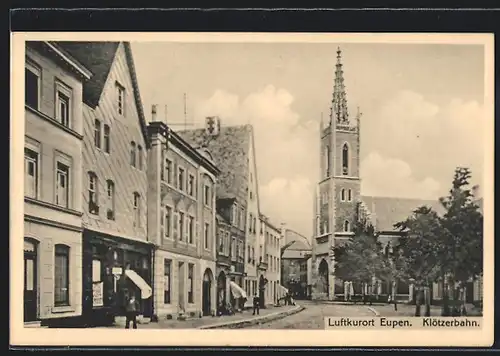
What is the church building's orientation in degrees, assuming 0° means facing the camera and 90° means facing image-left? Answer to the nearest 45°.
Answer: approximately 45°

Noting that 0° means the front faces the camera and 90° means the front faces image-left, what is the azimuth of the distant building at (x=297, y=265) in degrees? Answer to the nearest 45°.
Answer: approximately 0°

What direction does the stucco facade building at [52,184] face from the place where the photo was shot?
facing the viewer and to the right of the viewer

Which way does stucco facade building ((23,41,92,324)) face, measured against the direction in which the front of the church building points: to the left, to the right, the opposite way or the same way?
to the left

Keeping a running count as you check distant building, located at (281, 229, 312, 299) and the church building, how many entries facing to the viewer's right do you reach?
0
